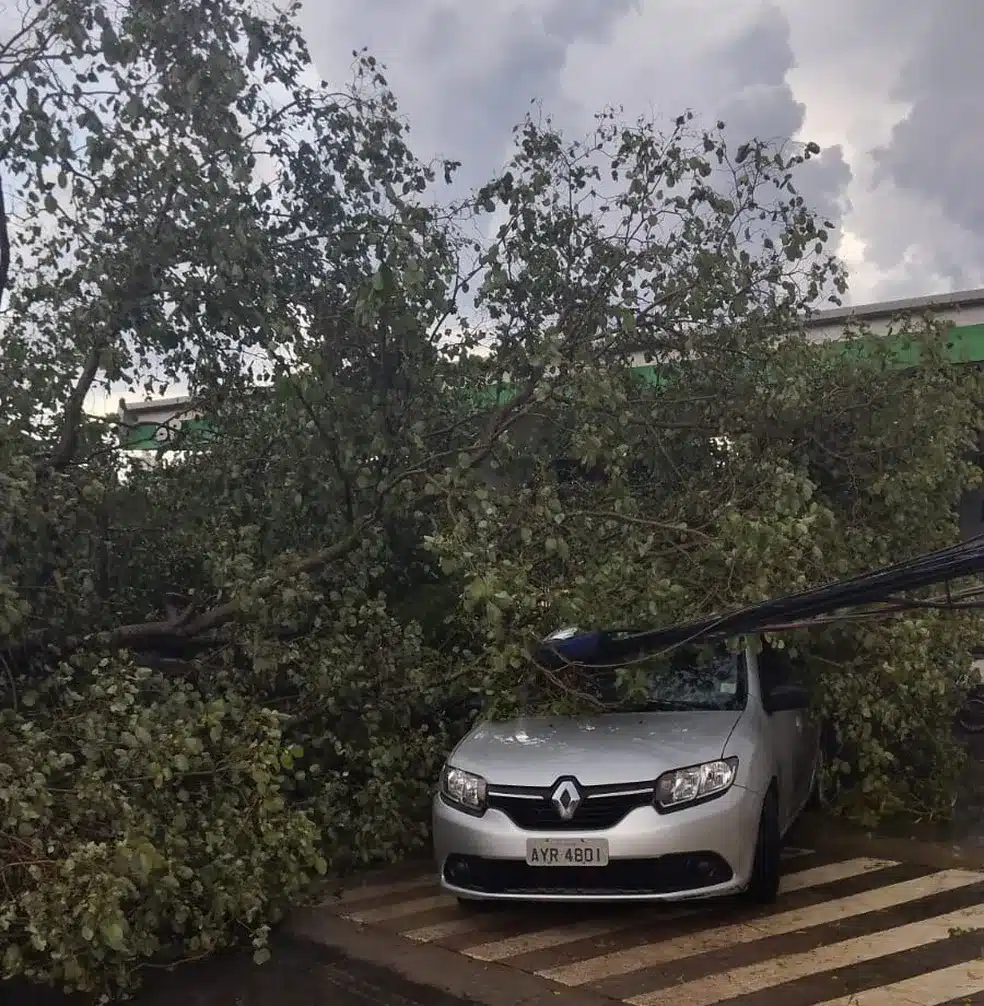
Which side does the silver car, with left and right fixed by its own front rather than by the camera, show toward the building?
back

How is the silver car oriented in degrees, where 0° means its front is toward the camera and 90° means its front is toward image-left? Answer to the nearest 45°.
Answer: approximately 45°
